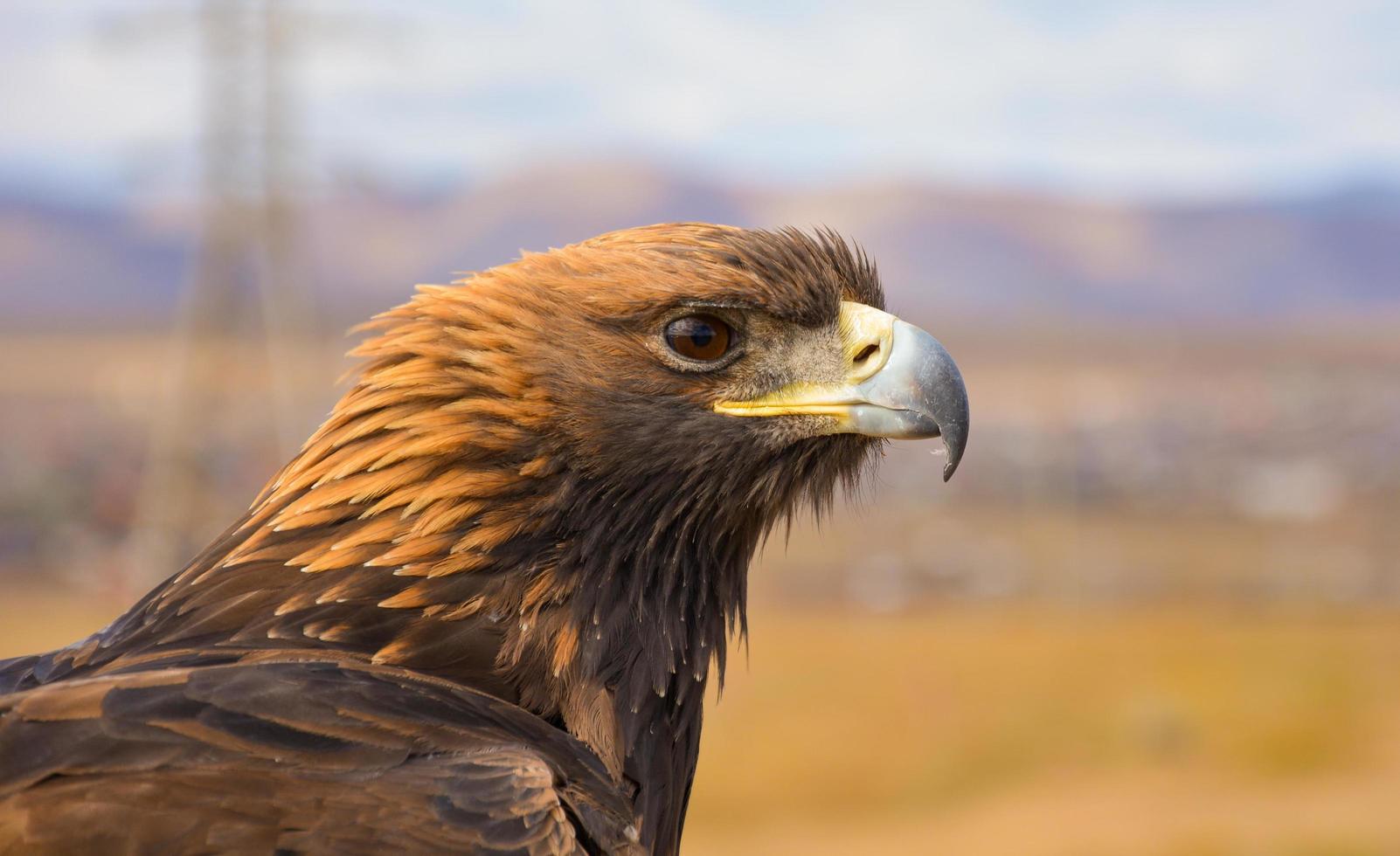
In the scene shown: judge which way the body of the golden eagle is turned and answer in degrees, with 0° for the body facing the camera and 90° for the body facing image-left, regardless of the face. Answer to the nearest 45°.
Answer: approximately 270°
